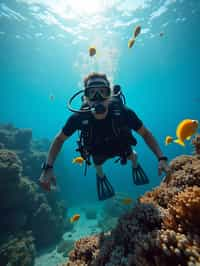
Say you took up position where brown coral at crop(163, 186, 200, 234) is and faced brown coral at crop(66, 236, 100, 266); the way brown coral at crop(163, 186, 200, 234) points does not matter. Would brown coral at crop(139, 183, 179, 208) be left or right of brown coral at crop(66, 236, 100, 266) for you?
right

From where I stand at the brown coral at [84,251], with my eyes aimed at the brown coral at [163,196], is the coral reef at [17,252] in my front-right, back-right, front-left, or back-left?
back-left

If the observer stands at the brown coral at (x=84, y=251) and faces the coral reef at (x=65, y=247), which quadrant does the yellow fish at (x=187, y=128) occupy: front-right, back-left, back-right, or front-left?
back-right

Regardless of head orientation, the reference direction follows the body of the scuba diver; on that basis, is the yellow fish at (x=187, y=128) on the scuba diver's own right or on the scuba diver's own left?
on the scuba diver's own left

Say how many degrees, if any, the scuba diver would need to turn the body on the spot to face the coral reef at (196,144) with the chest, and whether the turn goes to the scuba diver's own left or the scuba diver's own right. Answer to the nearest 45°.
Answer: approximately 135° to the scuba diver's own left
